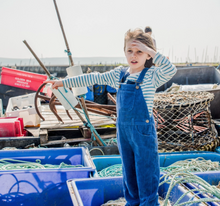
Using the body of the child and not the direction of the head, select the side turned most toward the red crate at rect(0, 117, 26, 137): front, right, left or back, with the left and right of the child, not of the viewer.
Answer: right

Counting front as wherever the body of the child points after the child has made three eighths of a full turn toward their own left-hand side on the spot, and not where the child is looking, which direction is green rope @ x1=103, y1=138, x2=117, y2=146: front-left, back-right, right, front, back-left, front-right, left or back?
left

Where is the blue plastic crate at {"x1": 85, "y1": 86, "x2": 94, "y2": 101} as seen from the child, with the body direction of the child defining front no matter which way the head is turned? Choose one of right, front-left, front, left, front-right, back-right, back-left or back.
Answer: back-right

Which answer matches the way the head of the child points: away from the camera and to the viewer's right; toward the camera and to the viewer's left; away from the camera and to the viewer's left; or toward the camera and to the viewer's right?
toward the camera and to the viewer's left

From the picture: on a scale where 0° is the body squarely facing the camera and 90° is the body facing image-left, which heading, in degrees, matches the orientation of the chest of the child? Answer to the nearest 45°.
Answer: approximately 45°

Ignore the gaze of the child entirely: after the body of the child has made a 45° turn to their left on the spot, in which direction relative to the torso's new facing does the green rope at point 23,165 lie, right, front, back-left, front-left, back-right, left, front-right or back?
back-right

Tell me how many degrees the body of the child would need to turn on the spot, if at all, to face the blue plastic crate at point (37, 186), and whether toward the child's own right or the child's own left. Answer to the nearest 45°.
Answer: approximately 90° to the child's own right
